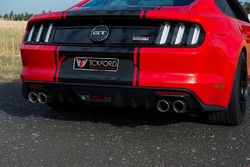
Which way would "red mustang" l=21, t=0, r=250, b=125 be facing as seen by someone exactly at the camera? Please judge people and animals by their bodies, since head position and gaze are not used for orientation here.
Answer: facing away from the viewer and to the right of the viewer
